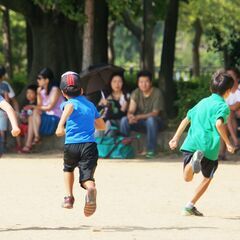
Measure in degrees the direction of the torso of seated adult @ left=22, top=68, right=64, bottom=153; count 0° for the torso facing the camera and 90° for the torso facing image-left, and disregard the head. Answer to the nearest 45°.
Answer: approximately 45°

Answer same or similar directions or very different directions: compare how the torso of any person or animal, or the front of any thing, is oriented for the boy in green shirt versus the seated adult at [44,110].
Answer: very different directions

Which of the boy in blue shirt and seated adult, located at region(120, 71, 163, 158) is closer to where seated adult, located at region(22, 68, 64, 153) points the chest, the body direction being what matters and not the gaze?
the boy in blue shirt

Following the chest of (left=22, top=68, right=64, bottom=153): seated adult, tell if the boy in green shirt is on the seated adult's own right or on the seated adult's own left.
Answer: on the seated adult's own left

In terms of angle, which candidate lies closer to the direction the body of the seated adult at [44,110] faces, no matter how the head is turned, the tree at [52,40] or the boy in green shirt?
the boy in green shirt

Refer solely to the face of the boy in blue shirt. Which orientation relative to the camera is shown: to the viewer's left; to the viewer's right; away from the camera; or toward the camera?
away from the camera
